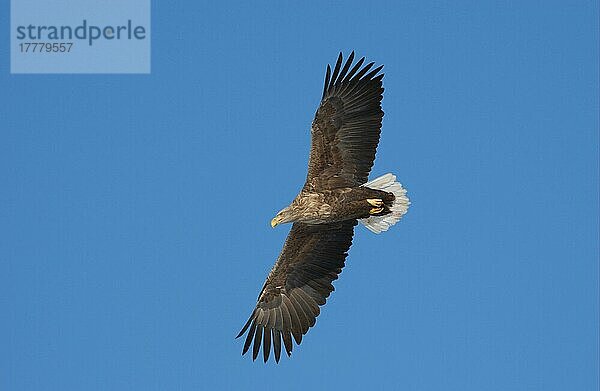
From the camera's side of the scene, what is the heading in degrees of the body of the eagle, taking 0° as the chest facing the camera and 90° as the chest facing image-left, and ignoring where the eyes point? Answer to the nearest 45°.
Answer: approximately 90°
